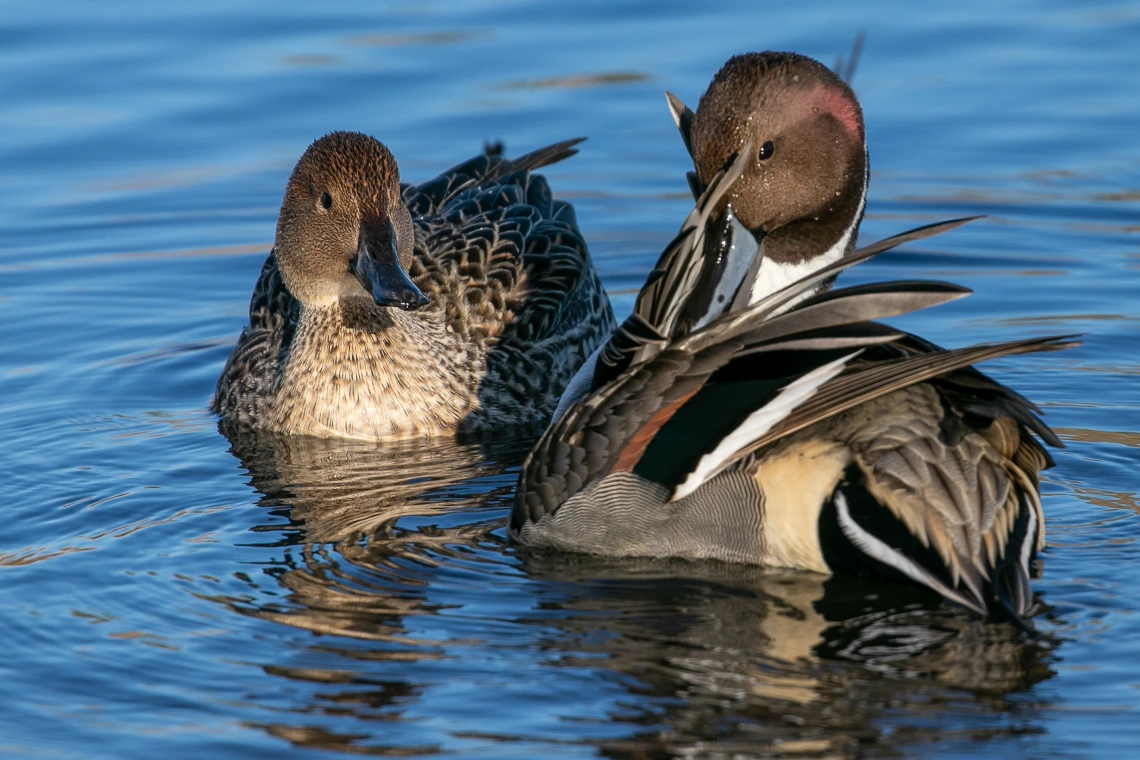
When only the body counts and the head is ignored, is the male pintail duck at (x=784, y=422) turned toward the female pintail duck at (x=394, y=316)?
yes

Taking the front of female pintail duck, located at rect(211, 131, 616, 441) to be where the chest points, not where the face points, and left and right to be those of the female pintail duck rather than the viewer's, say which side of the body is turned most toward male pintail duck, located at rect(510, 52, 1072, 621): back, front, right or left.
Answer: left

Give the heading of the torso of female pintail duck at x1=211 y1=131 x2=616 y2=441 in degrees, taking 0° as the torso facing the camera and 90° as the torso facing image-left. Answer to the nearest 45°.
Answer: approximately 45°

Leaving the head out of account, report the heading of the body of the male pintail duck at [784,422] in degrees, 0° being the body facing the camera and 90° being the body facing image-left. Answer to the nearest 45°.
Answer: approximately 135°
